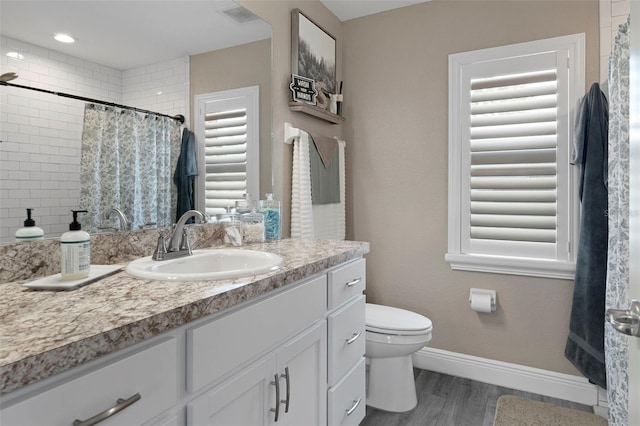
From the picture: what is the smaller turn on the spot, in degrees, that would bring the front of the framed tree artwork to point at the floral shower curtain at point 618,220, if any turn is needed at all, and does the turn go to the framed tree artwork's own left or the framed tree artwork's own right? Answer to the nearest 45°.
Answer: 0° — it already faces it

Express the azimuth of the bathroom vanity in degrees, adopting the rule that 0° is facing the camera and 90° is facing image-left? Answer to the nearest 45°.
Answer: approximately 315°
